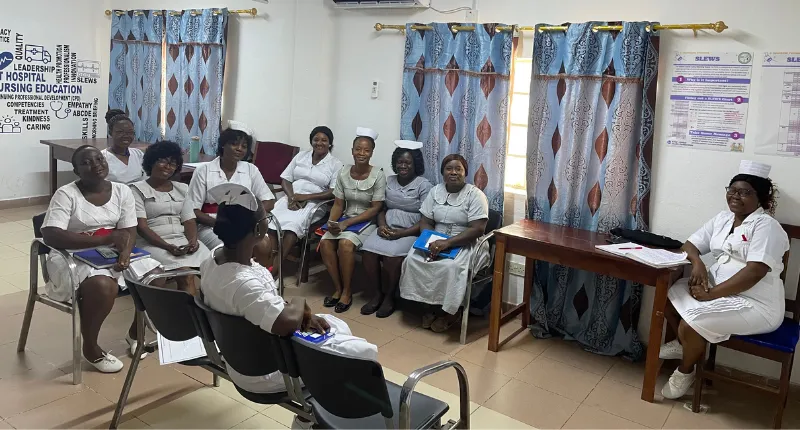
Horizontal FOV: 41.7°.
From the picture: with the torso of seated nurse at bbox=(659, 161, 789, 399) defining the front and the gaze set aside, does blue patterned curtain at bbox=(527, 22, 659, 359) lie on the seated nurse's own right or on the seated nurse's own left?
on the seated nurse's own right

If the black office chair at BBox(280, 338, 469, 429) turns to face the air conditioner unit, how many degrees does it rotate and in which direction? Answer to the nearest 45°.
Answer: approximately 45° to its left

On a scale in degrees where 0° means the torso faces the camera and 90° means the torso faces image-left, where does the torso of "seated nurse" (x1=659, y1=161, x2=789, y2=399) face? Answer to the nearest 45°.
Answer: approximately 45°

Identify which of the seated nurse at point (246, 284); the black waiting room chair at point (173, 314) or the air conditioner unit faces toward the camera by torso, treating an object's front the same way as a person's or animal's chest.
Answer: the air conditioner unit

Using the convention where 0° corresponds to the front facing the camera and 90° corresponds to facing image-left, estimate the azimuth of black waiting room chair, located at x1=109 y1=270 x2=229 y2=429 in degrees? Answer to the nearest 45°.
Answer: approximately 225°

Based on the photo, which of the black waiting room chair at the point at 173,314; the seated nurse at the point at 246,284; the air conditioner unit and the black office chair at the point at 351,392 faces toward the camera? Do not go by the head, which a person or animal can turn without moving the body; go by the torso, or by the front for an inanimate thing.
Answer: the air conditioner unit

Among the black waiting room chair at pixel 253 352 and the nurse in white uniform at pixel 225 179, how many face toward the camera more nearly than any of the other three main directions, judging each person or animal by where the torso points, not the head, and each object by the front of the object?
1

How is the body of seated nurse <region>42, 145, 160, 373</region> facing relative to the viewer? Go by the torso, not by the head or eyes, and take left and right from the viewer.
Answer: facing the viewer and to the right of the viewer

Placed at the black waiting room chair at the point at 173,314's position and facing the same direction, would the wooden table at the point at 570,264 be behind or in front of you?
in front

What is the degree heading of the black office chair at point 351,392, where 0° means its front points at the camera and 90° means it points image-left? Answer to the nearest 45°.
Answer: approximately 225°

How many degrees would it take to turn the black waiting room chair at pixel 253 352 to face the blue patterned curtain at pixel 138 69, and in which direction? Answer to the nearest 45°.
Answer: approximately 45° to its left

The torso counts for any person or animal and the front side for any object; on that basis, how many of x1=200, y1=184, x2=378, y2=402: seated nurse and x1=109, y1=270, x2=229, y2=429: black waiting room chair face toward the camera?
0

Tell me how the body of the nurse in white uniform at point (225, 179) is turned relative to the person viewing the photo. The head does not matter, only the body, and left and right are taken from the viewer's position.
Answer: facing the viewer

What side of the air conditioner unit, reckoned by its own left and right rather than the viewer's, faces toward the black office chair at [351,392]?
front
